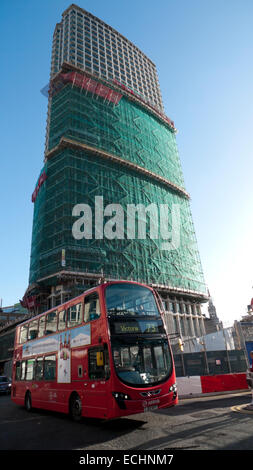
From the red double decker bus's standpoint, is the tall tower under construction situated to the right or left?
on its left

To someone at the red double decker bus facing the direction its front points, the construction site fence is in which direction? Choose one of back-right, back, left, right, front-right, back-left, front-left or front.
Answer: left

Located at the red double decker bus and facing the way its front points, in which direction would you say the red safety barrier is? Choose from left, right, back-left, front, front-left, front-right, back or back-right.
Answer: left

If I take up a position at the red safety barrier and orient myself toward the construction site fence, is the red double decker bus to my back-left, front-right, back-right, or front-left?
back-left

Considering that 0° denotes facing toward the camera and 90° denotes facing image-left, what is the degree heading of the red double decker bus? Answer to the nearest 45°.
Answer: approximately 315°
